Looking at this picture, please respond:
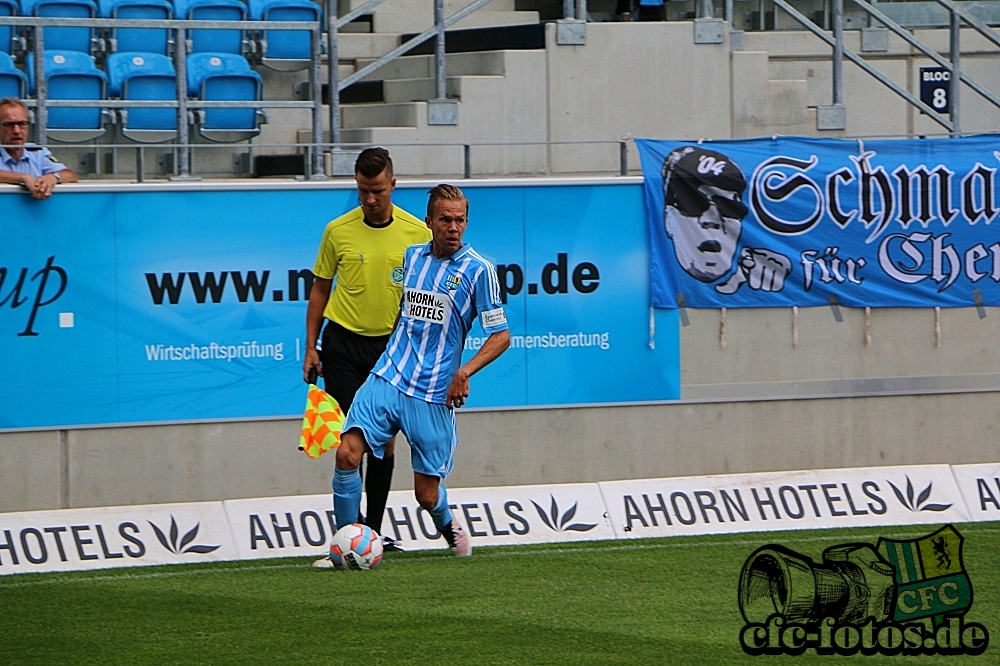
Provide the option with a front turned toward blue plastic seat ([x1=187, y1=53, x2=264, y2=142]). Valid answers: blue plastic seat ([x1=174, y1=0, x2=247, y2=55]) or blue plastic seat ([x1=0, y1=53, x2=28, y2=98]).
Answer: blue plastic seat ([x1=174, y1=0, x2=247, y2=55])

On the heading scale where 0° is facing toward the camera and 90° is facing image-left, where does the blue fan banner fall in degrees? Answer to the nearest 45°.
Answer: approximately 0°

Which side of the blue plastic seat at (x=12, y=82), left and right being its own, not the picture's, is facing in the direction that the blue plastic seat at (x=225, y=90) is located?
left

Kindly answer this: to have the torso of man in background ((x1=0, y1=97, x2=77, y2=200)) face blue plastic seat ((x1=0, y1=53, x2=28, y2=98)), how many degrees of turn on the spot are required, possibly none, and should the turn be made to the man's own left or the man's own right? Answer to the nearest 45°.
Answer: approximately 180°

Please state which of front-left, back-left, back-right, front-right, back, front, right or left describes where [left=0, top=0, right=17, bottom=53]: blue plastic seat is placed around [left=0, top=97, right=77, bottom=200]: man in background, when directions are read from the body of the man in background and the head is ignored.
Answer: back

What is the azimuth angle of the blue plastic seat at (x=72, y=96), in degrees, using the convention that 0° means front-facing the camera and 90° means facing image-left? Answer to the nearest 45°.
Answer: approximately 0°
